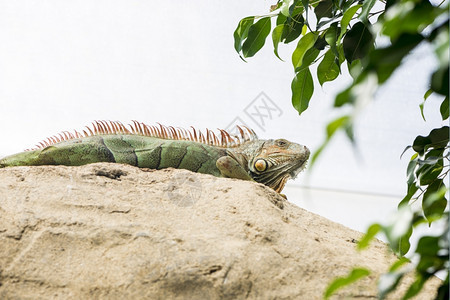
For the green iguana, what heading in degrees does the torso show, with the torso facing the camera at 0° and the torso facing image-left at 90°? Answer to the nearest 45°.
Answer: approximately 270°
